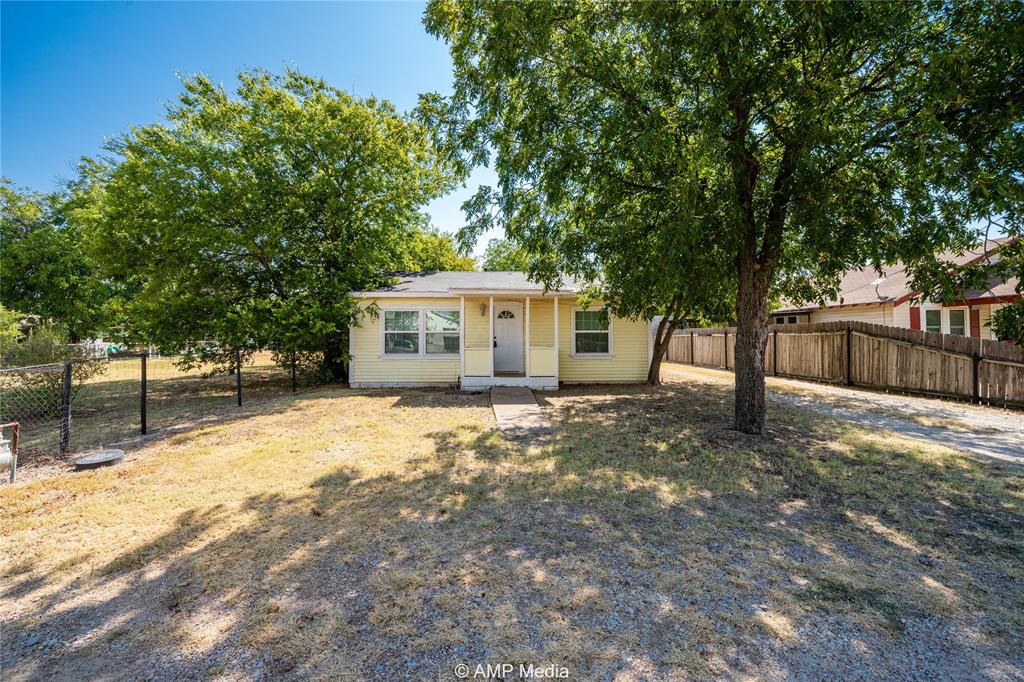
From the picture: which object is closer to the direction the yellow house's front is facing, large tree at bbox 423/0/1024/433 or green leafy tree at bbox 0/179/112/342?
the large tree

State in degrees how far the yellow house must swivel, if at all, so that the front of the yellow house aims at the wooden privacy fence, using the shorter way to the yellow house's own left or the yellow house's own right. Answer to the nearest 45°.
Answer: approximately 90° to the yellow house's own left

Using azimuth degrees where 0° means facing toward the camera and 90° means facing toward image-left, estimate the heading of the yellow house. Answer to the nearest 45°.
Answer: approximately 0°

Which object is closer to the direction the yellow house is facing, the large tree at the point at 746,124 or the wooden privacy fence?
the large tree

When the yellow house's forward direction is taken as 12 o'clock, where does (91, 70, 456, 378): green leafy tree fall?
The green leafy tree is roughly at 3 o'clock from the yellow house.

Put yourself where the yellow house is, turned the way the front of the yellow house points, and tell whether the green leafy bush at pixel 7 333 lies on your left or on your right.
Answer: on your right

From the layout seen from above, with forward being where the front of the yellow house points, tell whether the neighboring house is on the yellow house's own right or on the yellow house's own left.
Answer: on the yellow house's own left

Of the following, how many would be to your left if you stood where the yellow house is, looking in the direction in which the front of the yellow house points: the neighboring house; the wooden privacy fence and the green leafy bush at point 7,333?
2

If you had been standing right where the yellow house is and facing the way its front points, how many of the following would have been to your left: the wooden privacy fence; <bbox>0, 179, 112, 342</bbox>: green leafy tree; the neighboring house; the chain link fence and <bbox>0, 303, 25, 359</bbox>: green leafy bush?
2

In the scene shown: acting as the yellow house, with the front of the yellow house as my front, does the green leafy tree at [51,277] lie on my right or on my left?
on my right

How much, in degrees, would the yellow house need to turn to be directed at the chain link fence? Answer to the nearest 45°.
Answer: approximately 45° to its right
